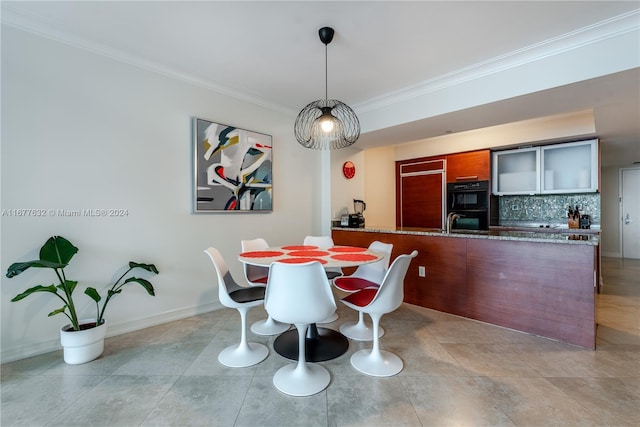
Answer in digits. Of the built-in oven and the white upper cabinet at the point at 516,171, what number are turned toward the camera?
2

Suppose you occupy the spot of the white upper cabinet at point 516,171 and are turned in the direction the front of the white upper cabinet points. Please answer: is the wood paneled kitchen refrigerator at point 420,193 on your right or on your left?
on your right

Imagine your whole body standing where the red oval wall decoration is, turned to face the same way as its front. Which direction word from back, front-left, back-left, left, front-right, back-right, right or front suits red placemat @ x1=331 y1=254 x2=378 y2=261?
front-right

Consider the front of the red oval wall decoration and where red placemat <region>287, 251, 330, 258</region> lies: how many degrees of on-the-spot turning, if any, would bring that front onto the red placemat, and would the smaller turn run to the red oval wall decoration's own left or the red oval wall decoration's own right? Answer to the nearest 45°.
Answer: approximately 45° to the red oval wall decoration's own right

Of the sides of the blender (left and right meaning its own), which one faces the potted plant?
right

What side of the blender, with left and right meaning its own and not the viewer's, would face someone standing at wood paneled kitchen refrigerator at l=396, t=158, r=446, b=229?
left

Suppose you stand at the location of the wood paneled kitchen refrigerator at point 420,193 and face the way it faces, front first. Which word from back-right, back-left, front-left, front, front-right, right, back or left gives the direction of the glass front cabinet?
back-left

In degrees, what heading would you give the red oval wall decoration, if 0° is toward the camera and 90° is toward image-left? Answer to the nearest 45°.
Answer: approximately 315°
